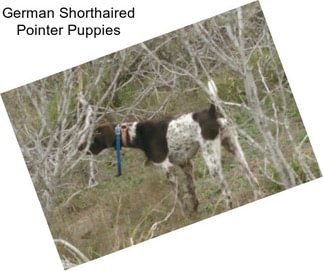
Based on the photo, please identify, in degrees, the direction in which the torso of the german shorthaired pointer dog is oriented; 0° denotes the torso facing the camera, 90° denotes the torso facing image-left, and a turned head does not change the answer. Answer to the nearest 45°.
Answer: approximately 90°
